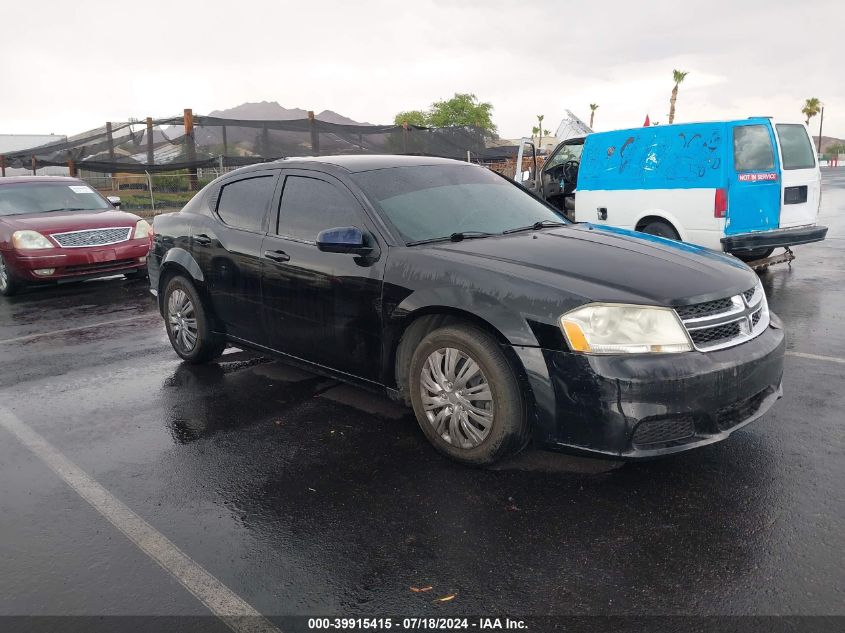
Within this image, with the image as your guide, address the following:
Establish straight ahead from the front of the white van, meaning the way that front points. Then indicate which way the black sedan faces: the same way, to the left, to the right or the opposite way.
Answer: the opposite way

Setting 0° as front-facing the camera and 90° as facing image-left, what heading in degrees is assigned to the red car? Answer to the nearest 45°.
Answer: approximately 315°

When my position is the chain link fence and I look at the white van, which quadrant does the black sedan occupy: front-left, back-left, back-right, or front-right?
front-right

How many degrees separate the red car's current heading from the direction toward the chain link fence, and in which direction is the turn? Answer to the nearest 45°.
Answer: approximately 135° to its left

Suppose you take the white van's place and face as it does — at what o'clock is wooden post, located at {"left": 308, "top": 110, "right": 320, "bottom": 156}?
The wooden post is roughly at 12 o'clock from the white van.

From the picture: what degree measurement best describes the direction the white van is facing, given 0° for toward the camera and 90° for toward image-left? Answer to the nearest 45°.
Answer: approximately 135°

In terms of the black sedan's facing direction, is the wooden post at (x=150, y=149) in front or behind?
behind

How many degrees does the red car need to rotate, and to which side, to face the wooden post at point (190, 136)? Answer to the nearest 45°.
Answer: approximately 135° to its left

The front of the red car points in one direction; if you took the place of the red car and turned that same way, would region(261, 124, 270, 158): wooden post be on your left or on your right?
on your left

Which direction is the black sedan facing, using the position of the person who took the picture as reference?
facing the viewer and to the right of the viewer

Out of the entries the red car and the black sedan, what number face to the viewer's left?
0
